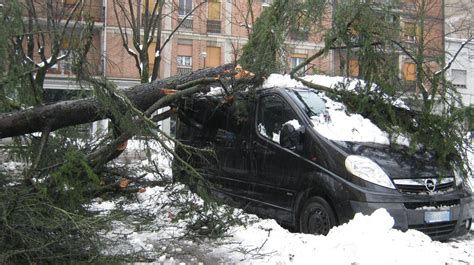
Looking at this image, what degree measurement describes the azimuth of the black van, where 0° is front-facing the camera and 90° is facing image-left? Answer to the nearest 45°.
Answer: approximately 315°

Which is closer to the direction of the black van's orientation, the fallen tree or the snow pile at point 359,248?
the snow pile
